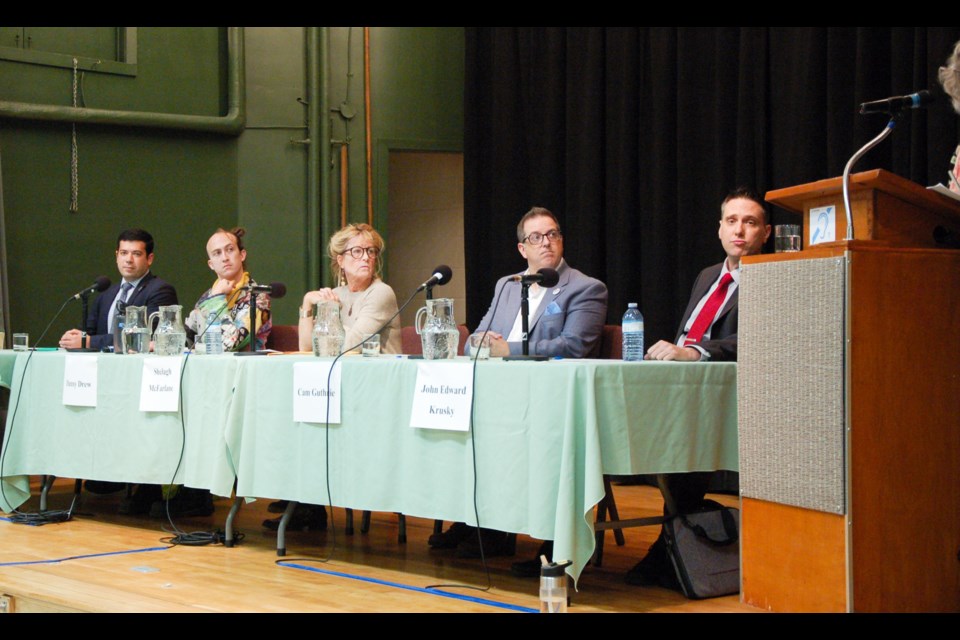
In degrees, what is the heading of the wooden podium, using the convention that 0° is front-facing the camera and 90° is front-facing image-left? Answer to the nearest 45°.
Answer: approximately 45°

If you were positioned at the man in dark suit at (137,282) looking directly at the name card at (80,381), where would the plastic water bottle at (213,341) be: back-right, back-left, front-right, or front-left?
front-left

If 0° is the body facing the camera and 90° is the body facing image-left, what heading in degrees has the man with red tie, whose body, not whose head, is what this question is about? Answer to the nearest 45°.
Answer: approximately 45°

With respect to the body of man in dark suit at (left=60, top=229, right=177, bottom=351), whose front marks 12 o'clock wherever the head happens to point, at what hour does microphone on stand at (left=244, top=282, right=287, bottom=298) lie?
The microphone on stand is roughly at 10 o'clock from the man in dark suit.

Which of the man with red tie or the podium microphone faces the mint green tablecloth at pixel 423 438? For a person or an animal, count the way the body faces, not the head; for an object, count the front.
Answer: the man with red tie

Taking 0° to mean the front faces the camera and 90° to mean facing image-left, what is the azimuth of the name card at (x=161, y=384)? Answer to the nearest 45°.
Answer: approximately 0°

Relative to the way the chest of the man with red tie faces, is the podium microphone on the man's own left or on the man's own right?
on the man's own left

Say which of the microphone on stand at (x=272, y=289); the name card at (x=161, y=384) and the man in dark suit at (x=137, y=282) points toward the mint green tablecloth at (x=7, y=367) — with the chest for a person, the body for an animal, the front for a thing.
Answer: the man in dark suit

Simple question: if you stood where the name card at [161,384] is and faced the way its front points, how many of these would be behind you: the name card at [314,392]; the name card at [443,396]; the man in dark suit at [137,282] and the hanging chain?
2

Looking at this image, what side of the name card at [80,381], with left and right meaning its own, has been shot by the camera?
front

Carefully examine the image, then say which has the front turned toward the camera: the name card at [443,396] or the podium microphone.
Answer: the name card

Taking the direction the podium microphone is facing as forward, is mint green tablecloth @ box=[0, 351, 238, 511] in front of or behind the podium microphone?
behind

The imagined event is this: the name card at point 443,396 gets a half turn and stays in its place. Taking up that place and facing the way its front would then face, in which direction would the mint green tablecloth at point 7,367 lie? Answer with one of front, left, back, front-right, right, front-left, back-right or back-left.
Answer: front-left
